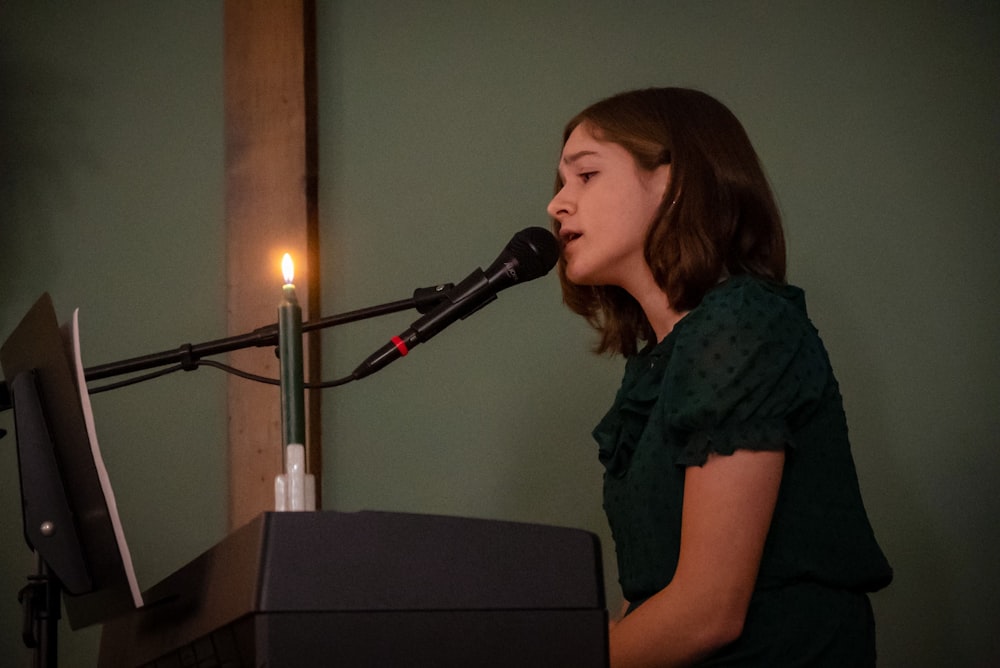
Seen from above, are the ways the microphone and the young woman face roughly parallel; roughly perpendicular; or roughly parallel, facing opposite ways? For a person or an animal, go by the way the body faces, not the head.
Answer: roughly parallel, facing opposite ways

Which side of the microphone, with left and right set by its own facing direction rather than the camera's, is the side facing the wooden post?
left

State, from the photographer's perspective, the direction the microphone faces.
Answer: facing to the right of the viewer

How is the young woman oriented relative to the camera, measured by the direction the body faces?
to the viewer's left

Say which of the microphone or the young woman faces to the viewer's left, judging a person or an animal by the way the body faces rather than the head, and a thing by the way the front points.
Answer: the young woman

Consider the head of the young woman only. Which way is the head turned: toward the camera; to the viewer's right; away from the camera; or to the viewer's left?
to the viewer's left

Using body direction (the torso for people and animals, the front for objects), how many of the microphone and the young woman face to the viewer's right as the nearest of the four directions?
1
